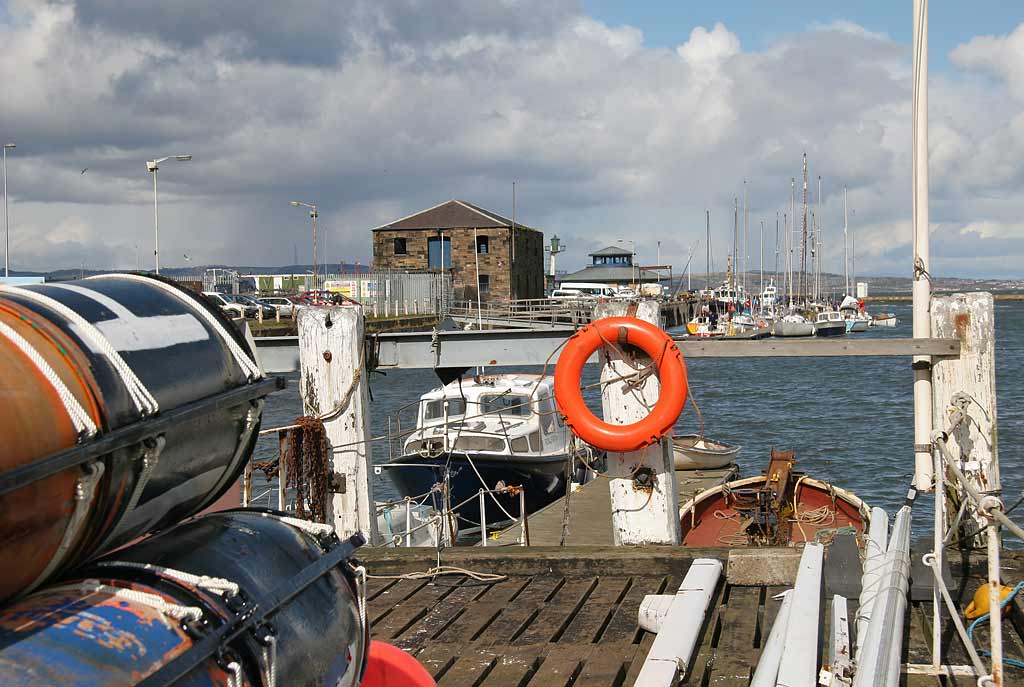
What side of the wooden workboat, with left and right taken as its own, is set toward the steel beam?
back

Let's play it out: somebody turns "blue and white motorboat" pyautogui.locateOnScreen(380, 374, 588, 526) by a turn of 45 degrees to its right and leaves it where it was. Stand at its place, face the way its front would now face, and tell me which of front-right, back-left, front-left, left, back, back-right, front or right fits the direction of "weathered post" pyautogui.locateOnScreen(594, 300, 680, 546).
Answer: left

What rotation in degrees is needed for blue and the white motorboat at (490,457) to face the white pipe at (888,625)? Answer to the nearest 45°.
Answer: approximately 45° to its left

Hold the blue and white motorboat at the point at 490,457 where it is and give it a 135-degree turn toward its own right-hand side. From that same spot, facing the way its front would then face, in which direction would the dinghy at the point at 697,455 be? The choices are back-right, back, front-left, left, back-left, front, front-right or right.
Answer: right

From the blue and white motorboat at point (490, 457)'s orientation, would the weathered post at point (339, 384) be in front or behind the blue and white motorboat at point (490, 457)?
in front

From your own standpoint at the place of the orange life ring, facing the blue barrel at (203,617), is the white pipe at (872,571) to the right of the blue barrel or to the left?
left

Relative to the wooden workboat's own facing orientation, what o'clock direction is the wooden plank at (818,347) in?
The wooden plank is roughly at 6 o'clock from the wooden workboat.

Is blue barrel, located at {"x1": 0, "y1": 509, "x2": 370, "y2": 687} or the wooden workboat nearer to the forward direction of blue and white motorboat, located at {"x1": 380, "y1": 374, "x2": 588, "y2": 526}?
the blue barrel

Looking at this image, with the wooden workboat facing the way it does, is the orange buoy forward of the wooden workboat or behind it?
behind

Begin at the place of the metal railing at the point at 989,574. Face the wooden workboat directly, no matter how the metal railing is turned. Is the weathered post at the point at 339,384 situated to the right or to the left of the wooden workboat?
left

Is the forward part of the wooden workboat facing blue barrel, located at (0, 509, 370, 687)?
no
